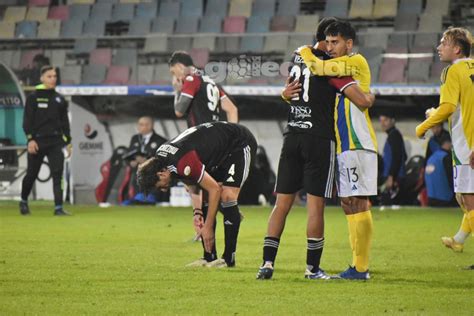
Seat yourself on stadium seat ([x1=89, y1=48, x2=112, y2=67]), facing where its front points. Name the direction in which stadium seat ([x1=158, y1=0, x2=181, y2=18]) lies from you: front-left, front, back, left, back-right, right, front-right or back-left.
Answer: back-left

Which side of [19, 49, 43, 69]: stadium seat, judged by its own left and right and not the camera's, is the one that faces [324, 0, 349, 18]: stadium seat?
left

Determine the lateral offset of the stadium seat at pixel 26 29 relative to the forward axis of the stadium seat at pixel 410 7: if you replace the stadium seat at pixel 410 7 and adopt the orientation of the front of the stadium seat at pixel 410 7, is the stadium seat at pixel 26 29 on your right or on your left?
on your right

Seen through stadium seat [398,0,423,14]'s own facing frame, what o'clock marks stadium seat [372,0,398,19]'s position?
stadium seat [372,0,398,19] is roughly at 3 o'clock from stadium seat [398,0,423,14].

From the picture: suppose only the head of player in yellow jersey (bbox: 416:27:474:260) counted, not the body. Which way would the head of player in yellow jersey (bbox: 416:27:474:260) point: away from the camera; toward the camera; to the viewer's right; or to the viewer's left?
to the viewer's left

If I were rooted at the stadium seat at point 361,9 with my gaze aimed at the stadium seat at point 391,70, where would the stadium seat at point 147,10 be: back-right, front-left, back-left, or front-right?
back-right
